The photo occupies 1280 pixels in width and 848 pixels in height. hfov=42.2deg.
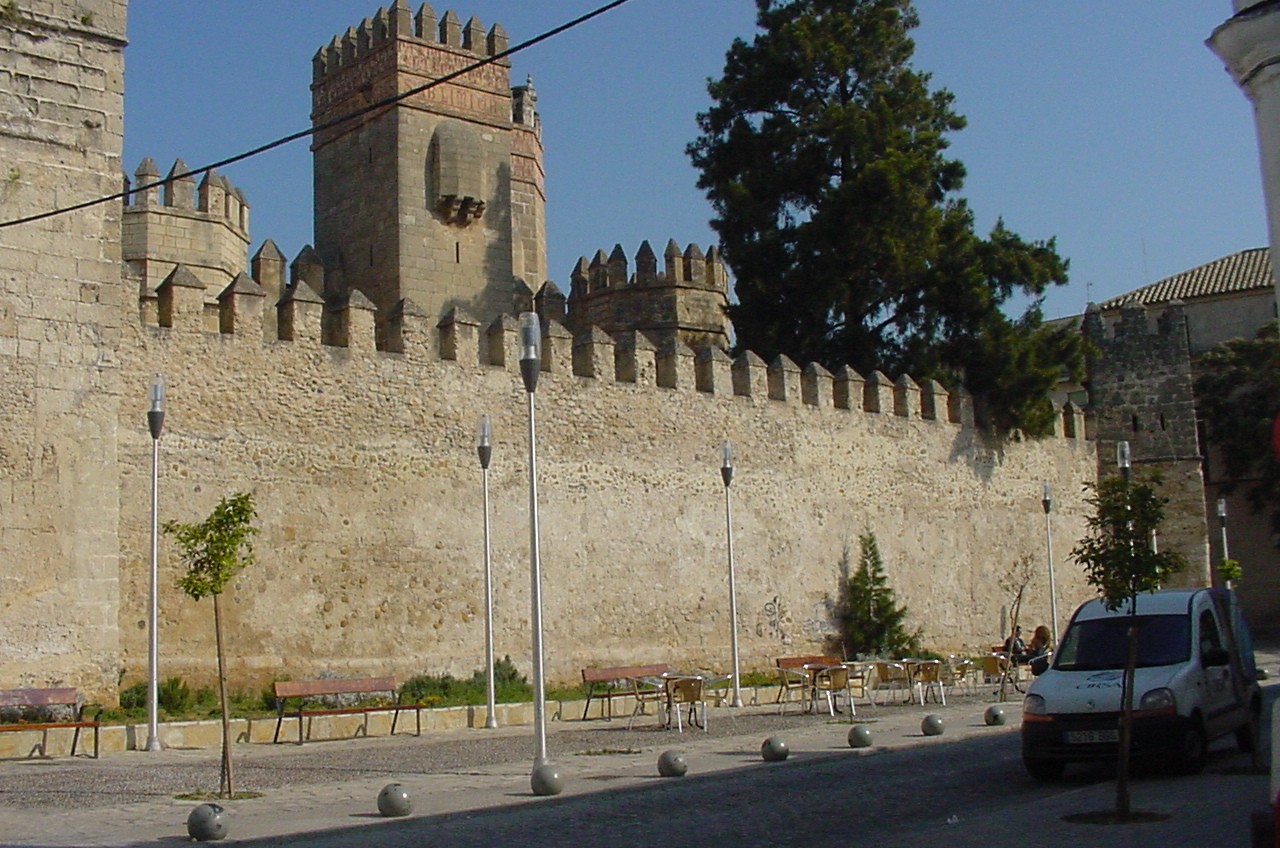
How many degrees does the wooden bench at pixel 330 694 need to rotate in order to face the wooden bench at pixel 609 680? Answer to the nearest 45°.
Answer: approximately 90° to its left

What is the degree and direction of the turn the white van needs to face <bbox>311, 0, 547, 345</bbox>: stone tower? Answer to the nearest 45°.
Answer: approximately 90° to its right

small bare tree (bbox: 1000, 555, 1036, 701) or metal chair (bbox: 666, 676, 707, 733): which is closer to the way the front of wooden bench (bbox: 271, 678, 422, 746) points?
the metal chair

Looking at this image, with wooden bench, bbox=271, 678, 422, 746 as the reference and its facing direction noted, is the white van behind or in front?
in front

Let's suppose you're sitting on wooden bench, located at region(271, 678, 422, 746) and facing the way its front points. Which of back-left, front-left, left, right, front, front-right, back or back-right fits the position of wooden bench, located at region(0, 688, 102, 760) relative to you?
right

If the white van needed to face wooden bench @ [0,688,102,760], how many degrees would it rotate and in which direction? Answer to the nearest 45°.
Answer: approximately 45° to its right

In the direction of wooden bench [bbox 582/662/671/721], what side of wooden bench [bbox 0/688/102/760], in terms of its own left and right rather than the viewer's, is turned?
left

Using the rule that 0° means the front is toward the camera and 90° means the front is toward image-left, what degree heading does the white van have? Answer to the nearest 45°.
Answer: approximately 45°

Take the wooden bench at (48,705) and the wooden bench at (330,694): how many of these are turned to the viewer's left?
0

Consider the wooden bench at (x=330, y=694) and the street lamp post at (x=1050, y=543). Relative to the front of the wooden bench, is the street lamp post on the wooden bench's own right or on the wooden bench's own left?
on the wooden bench's own left

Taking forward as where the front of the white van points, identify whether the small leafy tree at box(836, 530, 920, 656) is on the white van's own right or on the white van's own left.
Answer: on the white van's own right

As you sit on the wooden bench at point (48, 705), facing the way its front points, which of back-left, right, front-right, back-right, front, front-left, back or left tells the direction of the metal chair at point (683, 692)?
front-left

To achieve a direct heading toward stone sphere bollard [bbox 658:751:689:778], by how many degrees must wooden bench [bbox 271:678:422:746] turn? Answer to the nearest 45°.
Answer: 0° — it already faces it

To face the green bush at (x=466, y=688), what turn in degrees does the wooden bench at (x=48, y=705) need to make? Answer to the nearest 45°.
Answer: approximately 90° to its left

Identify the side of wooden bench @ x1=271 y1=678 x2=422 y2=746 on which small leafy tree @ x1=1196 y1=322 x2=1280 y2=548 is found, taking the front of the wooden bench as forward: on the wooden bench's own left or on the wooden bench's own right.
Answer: on the wooden bench's own left
